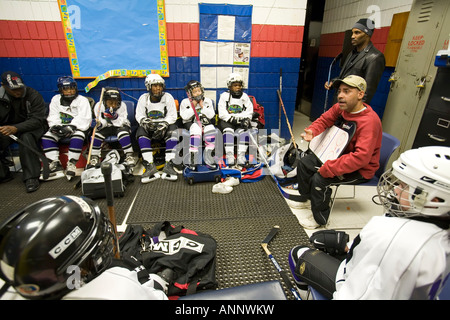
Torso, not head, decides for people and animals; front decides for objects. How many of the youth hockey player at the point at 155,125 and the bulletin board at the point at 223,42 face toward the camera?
2

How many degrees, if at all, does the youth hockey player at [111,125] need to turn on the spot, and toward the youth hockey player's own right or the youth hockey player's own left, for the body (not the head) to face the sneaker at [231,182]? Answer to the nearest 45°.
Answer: approximately 45° to the youth hockey player's own left

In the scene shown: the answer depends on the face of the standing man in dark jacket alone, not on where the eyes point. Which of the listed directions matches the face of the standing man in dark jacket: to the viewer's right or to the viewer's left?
to the viewer's left

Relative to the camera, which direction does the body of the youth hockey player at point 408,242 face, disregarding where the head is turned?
to the viewer's left

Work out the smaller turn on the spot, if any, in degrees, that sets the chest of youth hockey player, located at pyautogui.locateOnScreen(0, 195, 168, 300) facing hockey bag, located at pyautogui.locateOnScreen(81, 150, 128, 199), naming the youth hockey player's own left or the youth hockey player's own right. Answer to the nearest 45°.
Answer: approximately 45° to the youth hockey player's own left

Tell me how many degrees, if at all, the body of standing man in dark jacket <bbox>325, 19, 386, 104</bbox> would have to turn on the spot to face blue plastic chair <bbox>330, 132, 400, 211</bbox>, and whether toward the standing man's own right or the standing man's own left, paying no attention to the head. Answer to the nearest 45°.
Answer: approximately 45° to the standing man's own left

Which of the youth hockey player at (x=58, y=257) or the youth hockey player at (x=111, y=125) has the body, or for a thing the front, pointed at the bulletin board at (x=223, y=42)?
the youth hockey player at (x=58, y=257)
